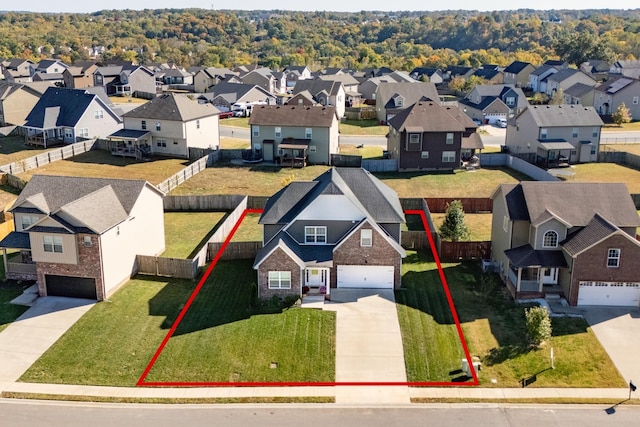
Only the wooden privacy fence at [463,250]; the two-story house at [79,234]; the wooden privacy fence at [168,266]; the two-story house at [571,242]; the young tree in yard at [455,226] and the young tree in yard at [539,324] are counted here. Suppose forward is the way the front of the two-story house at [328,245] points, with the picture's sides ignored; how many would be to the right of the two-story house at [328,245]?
2

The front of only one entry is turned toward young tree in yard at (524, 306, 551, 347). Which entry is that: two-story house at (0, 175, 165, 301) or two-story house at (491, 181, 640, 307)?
two-story house at (491, 181, 640, 307)

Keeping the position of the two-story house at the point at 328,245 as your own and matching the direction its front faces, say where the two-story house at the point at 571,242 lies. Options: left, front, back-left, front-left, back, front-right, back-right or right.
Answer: left

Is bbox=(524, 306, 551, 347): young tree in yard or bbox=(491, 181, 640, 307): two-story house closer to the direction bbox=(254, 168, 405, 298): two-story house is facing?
the young tree in yard

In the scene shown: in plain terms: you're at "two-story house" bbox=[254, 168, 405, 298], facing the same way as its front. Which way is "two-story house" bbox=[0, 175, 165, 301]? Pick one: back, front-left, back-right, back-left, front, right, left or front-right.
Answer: right

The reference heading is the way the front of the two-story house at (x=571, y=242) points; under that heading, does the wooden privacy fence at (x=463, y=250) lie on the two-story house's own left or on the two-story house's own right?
on the two-story house's own right

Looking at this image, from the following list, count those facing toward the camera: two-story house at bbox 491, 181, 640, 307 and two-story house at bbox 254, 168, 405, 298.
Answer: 2

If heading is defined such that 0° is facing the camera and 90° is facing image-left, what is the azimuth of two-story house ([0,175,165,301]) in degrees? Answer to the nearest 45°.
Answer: approximately 45°

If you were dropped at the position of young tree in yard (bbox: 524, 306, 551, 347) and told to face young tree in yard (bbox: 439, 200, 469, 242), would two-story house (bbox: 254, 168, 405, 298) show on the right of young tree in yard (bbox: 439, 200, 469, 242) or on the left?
left
